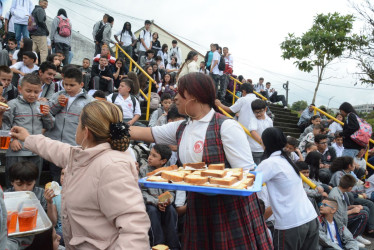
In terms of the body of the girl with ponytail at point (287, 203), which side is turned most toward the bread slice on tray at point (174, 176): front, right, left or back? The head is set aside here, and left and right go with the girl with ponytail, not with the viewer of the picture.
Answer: left

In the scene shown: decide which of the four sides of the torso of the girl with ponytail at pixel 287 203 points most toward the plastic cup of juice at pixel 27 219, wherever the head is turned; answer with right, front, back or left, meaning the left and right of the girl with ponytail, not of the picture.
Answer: left

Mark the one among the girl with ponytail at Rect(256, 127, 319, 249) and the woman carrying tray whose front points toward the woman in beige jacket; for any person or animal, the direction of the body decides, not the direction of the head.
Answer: the woman carrying tray

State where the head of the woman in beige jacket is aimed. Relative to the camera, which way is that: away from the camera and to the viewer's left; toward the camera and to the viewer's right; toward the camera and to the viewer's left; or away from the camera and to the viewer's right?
away from the camera and to the viewer's left

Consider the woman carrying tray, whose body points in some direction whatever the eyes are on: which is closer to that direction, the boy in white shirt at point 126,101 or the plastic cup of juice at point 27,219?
the plastic cup of juice

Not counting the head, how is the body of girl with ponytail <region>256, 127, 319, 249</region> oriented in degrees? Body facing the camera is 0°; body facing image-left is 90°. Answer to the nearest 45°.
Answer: approximately 135°

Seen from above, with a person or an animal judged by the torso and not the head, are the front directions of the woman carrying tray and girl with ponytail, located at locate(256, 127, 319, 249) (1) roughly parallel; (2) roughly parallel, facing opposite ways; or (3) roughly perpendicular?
roughly perpendicular

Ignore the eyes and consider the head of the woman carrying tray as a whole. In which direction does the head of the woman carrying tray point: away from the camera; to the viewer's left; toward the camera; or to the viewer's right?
to the viewer's left

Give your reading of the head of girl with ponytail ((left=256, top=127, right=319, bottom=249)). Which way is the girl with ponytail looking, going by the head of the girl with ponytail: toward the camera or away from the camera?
away from the camera
